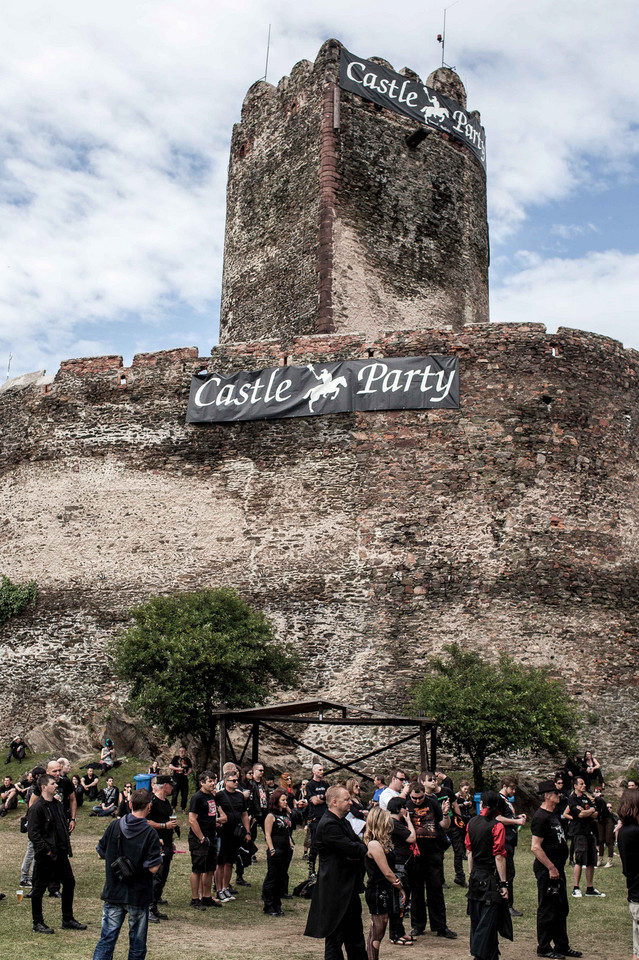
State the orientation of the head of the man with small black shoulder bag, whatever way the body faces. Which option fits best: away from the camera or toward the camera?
away from the camera

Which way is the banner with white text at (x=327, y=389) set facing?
toward the camera

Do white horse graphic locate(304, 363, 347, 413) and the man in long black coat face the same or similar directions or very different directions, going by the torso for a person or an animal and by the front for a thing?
same or similar directions

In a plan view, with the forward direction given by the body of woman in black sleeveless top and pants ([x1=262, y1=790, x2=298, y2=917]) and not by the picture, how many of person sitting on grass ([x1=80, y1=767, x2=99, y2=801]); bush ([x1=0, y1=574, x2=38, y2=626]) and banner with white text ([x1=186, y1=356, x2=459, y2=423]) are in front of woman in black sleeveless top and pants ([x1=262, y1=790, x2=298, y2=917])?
0

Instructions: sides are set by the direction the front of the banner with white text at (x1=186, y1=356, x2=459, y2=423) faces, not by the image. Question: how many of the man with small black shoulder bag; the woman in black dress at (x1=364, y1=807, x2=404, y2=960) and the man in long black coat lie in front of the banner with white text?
3

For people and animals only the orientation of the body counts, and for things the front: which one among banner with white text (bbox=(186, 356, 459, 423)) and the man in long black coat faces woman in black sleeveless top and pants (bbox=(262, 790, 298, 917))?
the banner with white text

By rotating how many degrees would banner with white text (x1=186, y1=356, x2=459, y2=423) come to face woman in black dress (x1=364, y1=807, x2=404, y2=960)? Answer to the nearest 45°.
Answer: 0° — it already faces them

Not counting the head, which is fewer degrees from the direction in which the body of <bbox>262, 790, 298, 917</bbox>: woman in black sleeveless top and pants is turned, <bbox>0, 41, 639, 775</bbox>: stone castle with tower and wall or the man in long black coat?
the man in long black coat

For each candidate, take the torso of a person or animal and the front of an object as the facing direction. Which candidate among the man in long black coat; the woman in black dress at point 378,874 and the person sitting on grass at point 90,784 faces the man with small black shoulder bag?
the person sitting on grass
